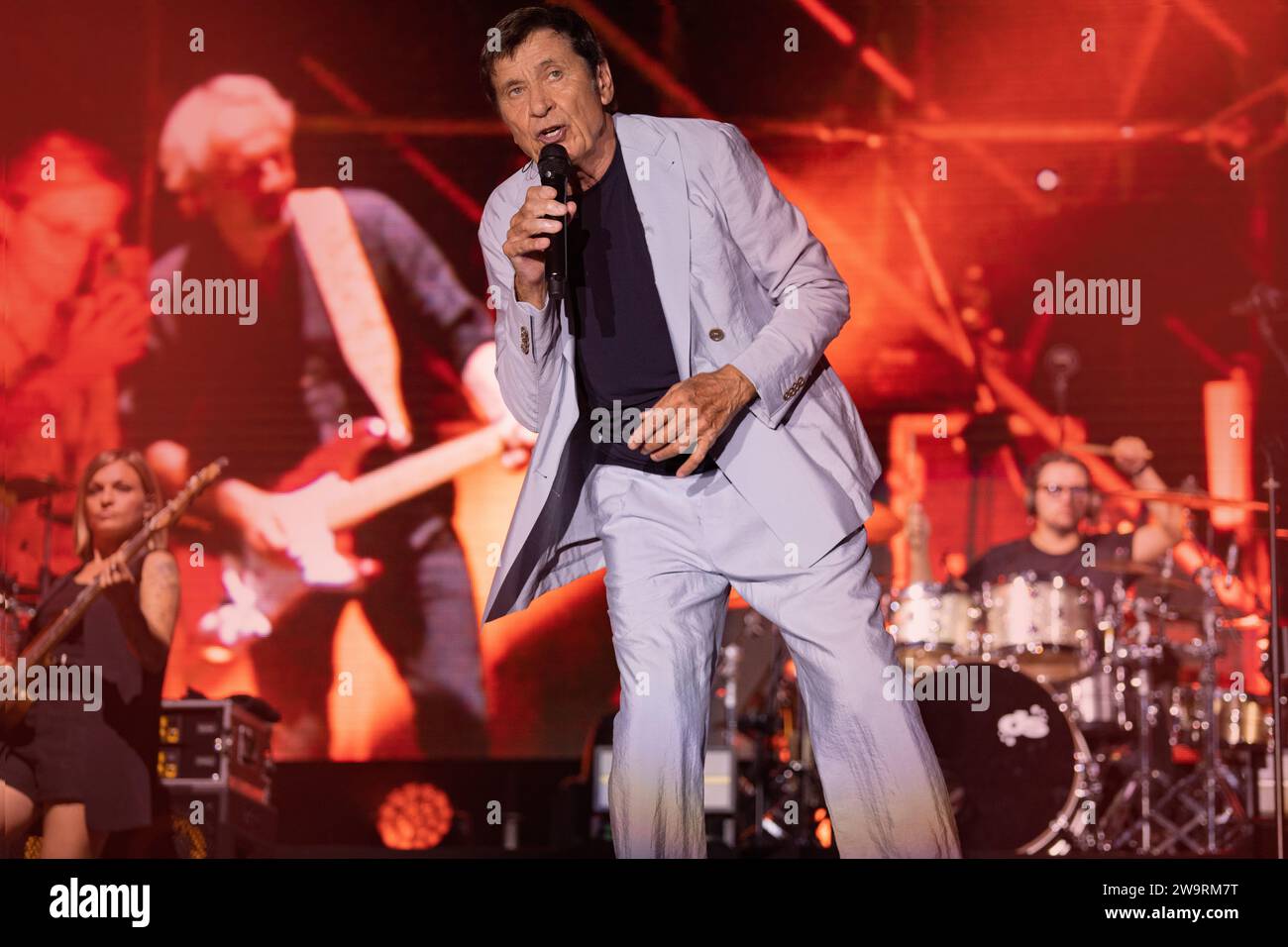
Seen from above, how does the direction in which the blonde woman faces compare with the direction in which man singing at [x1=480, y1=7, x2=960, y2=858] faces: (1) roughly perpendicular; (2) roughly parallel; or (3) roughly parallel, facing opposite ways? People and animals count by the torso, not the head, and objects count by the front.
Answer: roughly parallel

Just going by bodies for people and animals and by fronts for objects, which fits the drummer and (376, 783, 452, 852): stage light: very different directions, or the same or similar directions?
same or similar directions

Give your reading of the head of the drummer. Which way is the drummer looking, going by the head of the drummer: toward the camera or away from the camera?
toward the camera

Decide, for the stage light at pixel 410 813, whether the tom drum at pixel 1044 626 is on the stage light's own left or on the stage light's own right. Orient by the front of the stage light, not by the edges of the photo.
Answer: on the stage light's own left

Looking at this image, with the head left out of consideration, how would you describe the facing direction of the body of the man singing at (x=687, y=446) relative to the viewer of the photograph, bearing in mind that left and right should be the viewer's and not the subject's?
facing the viewer and to the left of the viewer

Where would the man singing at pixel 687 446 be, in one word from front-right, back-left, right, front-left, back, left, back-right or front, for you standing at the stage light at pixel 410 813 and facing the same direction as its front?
front

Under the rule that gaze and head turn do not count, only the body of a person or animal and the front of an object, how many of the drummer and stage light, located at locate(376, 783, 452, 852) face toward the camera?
2

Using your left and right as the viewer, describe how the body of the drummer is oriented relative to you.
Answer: facing the viewer
